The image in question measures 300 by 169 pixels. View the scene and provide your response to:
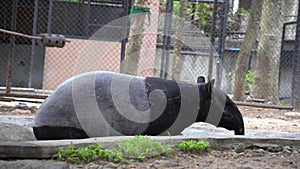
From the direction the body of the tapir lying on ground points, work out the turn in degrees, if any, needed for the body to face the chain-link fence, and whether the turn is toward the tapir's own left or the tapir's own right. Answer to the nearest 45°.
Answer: approximately 90° to the tapir's own left

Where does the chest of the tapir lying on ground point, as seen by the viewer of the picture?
to the viewer's right

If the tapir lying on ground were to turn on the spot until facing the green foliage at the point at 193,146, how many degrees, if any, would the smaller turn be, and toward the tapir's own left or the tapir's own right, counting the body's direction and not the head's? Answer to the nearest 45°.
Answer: approximately 45° to the tapir's own right

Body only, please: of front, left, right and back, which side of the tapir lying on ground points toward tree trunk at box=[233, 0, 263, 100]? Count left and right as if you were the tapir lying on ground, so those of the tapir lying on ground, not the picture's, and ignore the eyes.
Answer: left

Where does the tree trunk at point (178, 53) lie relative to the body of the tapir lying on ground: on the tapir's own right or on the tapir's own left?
on the tapir's own left

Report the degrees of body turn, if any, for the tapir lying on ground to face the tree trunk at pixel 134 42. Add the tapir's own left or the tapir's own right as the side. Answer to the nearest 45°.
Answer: approximately 90° to the tapir's own left
